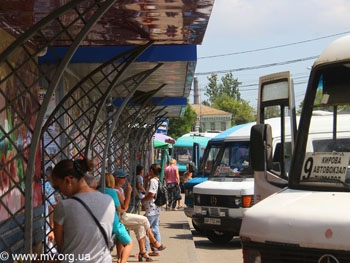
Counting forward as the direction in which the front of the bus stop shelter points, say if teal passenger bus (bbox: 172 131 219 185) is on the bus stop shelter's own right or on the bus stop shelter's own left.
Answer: on the bus stop shelter's own left

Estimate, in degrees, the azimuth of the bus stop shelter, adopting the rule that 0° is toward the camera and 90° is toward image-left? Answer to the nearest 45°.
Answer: approximately 270°

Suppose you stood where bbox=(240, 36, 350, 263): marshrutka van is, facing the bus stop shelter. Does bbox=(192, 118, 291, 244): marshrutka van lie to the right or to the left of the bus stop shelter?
right

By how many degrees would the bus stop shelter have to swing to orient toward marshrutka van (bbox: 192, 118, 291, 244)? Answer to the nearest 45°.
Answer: approximately 45° to its left
